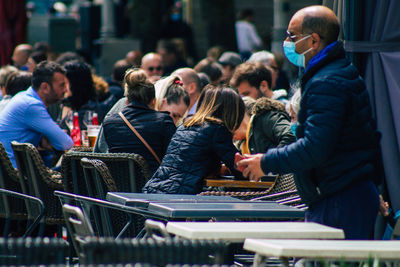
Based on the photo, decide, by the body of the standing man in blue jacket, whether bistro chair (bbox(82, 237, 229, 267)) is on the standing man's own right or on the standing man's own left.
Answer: on the standing man's own left

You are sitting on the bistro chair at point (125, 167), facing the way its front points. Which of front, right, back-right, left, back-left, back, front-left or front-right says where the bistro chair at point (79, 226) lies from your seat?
back

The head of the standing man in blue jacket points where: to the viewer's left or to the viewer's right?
to the viewer's left

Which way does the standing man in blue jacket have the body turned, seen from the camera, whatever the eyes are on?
to the viewer's left

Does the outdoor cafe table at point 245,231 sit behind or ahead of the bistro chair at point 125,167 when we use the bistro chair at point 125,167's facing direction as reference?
behind

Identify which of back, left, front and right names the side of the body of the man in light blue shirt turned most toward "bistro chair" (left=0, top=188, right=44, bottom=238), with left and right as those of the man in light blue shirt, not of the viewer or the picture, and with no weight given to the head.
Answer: right

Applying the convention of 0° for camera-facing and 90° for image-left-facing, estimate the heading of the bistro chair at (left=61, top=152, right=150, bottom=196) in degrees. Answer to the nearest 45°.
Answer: approximately 180°

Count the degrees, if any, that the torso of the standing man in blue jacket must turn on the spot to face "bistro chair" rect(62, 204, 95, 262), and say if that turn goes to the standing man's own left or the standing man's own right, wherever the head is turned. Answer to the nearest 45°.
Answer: approximately 45° to the standing man's own left

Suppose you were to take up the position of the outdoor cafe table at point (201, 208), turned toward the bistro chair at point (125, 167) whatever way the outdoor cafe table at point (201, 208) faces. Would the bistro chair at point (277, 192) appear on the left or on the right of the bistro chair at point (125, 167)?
right

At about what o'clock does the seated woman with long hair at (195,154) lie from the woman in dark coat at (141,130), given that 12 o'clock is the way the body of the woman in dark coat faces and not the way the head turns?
The seated woman with long hair is roughly at 5 o'clock from the woman in dark coat.

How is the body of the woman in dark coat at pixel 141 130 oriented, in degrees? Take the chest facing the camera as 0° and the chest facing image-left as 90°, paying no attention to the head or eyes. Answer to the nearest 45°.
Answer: approximately 180°

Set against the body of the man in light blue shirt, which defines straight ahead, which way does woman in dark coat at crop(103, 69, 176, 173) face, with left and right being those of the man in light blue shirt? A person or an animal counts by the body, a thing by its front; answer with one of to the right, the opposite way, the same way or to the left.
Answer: to the left

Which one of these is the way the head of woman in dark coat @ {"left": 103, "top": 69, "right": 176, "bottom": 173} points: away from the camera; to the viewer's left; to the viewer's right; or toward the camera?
away from the camera

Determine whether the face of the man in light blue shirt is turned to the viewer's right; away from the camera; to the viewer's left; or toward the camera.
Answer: to the viewer's right

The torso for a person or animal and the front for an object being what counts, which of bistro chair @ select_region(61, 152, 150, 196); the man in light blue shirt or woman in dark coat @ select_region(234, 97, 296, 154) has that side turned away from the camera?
the bistro chair

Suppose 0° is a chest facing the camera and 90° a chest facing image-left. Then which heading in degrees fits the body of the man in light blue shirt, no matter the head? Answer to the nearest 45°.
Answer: approximately 270°
